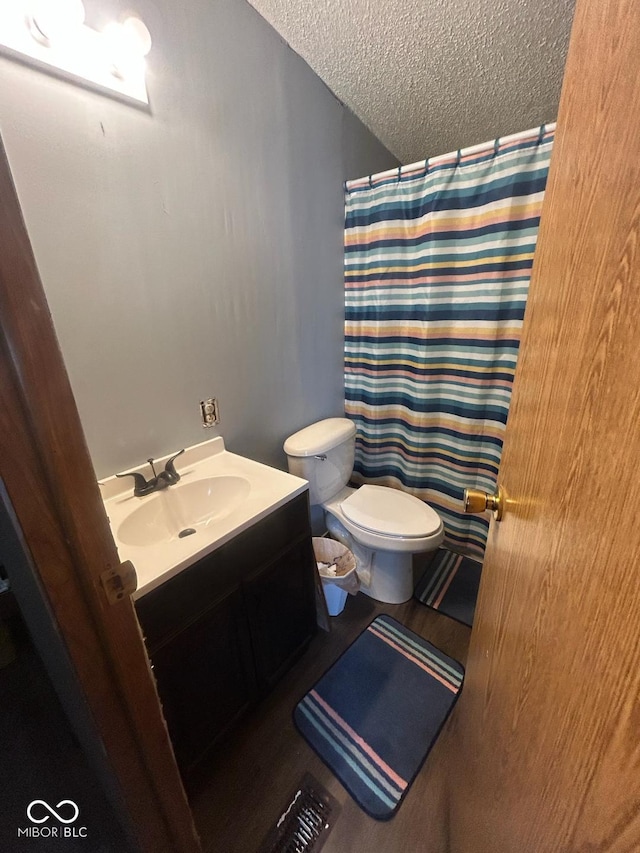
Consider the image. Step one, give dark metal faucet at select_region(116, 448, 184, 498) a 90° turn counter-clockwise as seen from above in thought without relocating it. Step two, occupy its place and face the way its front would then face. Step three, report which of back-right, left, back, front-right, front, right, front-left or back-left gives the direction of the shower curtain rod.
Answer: front-right

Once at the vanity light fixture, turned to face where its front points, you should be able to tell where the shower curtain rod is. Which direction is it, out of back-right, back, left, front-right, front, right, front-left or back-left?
front-left

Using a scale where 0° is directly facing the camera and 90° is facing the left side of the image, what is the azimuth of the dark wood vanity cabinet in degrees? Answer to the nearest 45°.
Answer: approximately 315°

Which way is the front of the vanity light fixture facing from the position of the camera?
facing the viewer and to the right of the viewer

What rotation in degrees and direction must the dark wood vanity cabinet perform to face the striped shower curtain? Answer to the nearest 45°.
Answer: approximately 90° to its left

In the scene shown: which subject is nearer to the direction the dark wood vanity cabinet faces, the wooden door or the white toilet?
the wooden door
